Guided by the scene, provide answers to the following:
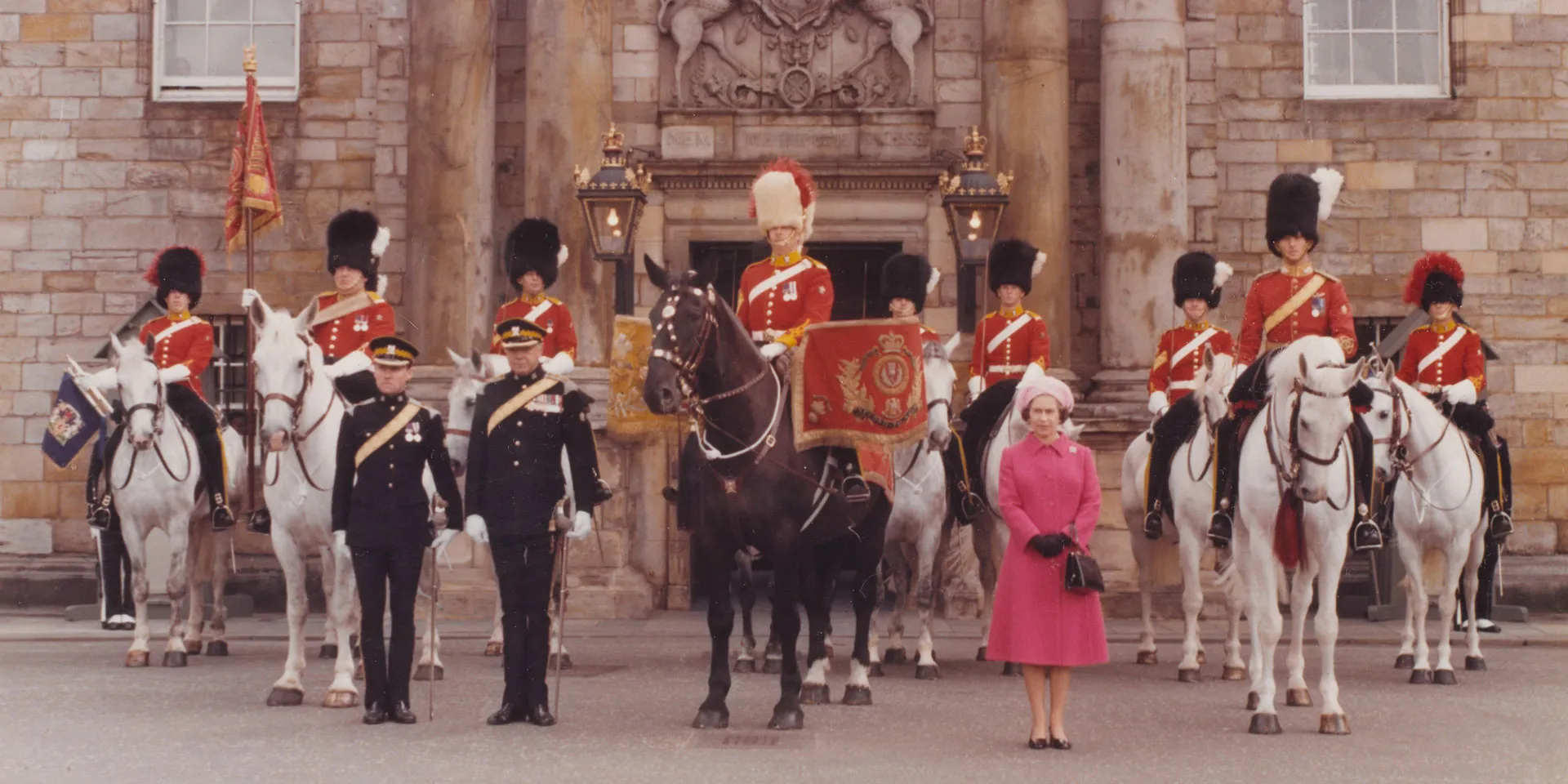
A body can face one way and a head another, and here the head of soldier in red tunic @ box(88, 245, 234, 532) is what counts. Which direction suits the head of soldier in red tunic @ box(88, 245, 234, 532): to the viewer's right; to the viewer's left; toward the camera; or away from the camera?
toward the camera

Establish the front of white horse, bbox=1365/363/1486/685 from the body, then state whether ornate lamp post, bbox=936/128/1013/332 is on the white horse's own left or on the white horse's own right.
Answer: on the white horse's own right

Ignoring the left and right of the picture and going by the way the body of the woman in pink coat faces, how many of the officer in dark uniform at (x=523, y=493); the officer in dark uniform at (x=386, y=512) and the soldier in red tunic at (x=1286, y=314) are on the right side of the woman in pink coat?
2

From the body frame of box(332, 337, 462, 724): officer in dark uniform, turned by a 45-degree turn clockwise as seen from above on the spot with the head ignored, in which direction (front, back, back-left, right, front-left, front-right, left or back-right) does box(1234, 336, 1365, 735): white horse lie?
back-left

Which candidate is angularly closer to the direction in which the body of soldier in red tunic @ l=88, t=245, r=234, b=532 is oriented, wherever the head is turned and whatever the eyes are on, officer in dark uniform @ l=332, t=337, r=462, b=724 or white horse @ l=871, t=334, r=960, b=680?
the officer in dark uniform

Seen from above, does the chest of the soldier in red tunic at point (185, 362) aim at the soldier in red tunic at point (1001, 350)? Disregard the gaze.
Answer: no

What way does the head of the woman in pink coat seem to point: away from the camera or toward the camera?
toward the camera

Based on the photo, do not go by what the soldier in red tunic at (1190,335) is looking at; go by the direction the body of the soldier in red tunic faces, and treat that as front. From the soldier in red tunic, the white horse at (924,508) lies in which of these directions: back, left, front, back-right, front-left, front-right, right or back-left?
front-right

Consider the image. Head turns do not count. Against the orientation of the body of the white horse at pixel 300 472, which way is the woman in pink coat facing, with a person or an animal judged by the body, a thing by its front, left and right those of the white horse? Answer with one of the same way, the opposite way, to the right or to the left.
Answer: the same way

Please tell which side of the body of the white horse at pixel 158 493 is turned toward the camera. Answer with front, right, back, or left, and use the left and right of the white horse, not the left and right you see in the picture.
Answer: front

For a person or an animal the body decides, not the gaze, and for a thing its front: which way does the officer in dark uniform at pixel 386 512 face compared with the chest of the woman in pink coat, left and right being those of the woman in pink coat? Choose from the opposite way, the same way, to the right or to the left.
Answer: the same way

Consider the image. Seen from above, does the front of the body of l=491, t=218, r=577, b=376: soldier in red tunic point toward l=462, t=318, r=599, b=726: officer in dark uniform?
yes

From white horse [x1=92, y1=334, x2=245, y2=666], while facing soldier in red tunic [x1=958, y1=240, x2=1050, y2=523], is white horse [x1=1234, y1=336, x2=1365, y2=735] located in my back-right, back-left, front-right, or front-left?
front-right

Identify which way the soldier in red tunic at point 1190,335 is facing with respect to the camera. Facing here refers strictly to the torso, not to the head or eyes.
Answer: toward the camera

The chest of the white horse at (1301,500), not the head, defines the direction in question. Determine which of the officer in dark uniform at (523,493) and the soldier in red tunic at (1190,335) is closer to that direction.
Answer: the officer in dark uniform

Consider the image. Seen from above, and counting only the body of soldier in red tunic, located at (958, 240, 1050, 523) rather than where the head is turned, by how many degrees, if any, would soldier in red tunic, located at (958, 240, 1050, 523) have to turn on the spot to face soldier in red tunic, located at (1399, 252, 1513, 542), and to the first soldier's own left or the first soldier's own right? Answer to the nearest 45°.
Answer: approximately 90° to the first soldier's own left

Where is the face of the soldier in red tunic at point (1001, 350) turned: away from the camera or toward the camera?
toward the camera

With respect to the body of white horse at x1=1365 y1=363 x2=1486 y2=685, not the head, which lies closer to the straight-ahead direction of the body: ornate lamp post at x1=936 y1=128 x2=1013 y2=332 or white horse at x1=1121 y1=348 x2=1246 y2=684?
the white horse

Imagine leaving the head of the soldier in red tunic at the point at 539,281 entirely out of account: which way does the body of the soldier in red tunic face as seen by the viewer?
toward the camera
